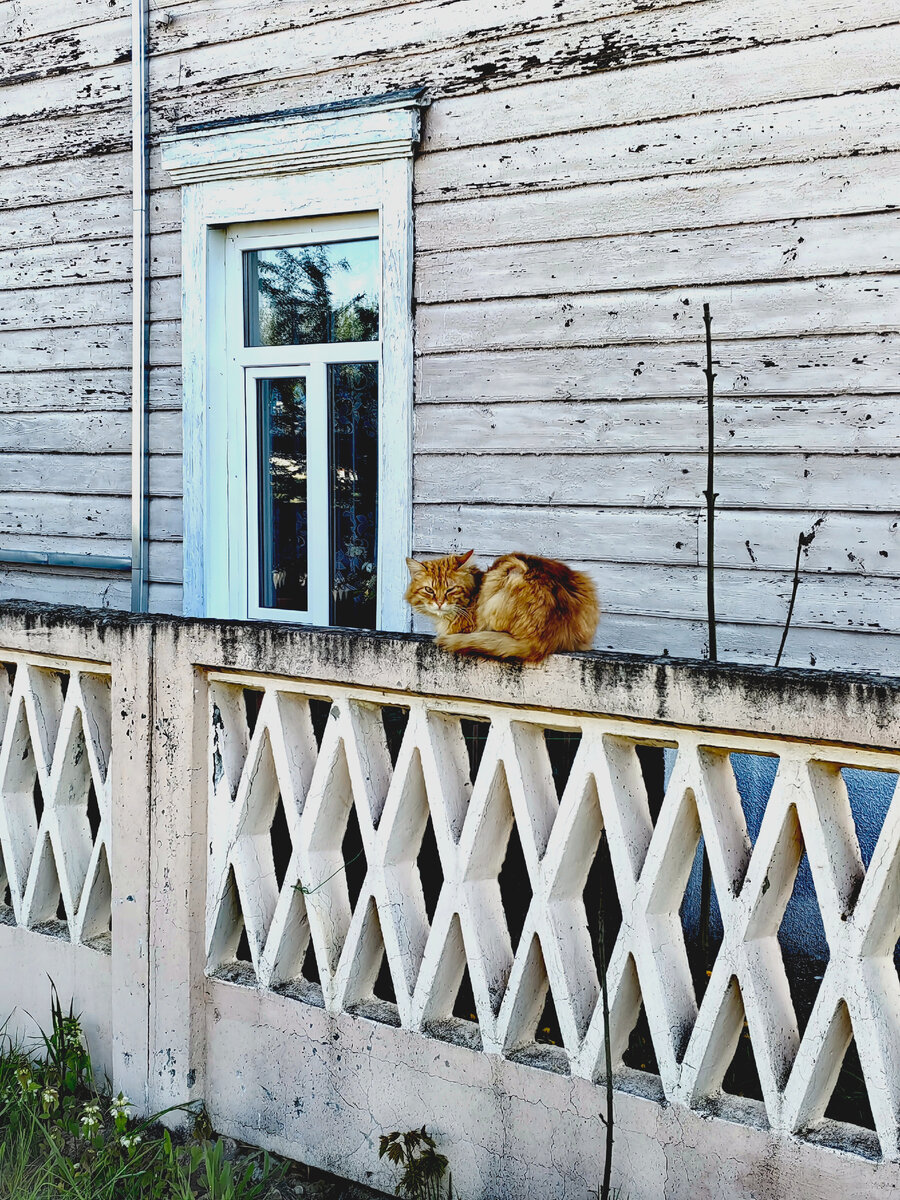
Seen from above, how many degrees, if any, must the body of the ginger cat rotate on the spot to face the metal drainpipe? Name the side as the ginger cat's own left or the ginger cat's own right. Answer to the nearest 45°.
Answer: approximately 45° to the ginger cat's own right

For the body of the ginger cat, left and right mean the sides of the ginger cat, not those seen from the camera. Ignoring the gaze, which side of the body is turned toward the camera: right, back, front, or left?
left

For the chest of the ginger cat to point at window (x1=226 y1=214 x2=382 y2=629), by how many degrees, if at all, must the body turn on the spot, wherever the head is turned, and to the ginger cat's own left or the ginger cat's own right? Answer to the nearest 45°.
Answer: approximately 90° to the ginger cat's own right

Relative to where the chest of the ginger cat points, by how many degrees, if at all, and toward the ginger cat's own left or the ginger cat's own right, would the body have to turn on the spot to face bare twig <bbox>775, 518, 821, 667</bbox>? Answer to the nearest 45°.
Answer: approximately 135° to the ginger cat's own right

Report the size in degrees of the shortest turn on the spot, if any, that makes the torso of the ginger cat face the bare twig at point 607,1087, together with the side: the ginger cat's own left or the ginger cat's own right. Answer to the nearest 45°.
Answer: approximately 90° to the ginger cat's own left

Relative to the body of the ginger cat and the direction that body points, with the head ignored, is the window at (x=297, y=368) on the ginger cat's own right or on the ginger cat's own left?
on the ginger cat's own right

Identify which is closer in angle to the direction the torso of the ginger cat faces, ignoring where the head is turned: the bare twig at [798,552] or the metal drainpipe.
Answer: the metal drainpipe
